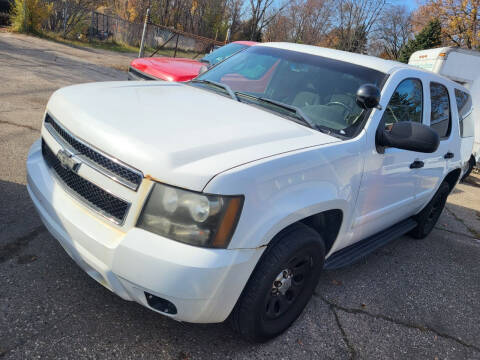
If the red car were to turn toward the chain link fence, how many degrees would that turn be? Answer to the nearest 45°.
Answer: approximately 135° to its right

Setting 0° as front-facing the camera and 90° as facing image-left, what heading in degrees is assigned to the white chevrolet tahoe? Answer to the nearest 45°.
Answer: approximately 45°

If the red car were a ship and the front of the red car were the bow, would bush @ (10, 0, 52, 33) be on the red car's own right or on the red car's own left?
on the red car's own right

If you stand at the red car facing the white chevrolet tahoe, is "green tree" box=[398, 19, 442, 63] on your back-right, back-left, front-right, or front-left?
back-left

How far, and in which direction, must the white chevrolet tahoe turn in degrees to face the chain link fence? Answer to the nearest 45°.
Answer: approximately 90° to its right

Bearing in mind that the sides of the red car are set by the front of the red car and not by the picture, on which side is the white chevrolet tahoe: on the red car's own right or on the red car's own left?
on the red car's own left

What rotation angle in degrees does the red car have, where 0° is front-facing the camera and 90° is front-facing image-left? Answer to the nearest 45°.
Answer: approximately 45°

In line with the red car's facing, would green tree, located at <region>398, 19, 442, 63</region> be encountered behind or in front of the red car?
behind

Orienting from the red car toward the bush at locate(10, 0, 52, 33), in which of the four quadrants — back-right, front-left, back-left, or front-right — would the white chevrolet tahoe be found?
back-left

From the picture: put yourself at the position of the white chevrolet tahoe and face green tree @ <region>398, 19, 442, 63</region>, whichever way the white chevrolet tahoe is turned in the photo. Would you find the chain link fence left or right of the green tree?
left

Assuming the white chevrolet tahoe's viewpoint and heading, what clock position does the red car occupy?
The red car is roughly at 4 o'clock from the white chevrolet tahoe.

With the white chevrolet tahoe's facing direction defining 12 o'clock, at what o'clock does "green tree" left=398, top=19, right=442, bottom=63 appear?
The green tree is roughly at 5 o'clock from the white chevrolet tahoe.
